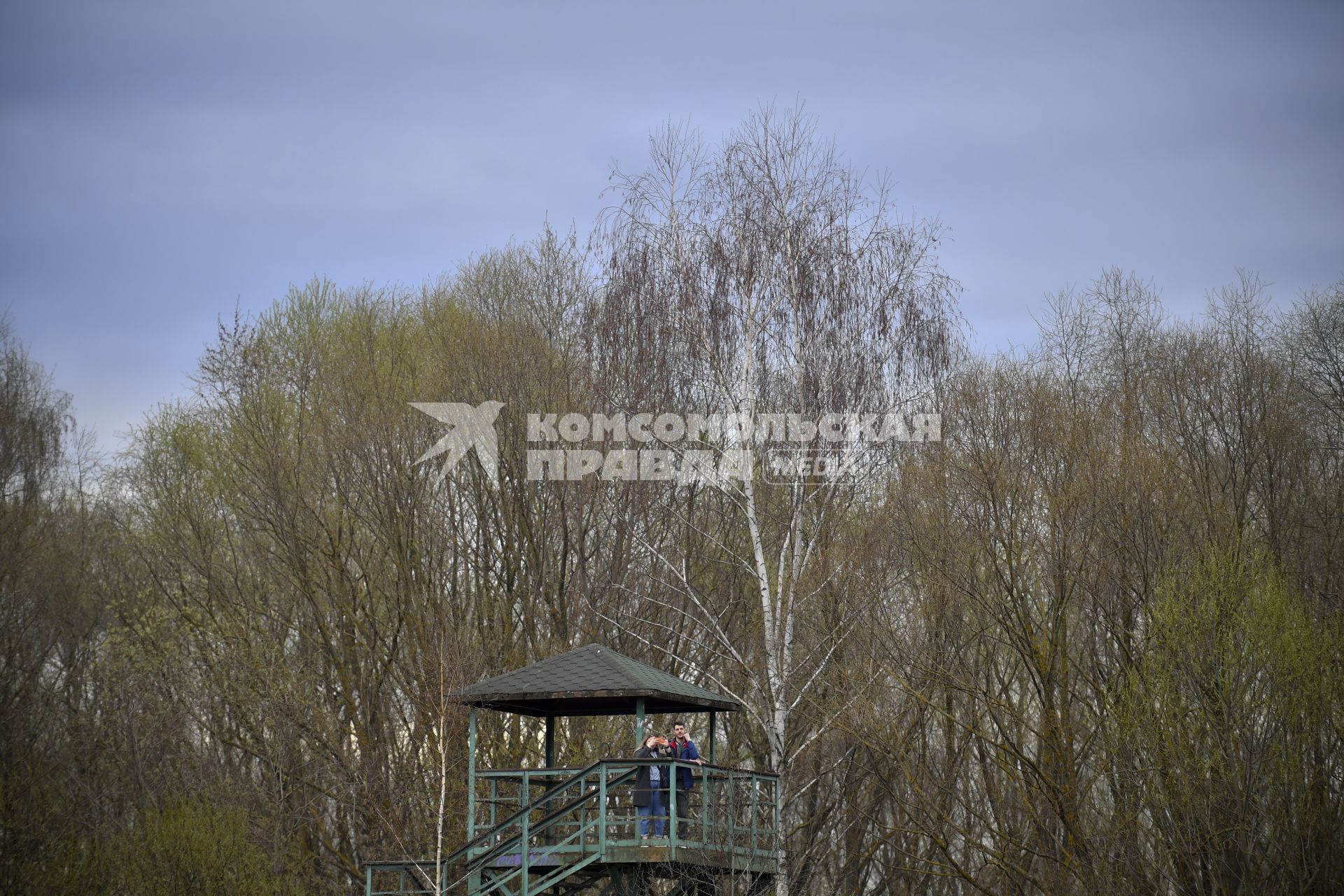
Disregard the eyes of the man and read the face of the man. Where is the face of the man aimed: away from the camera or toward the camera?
toward the camera

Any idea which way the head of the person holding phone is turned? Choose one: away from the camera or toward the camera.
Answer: toward the camera

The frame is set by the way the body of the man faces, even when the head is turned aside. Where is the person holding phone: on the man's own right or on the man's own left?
on the man's own right

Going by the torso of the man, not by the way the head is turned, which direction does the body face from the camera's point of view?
toward the camera
